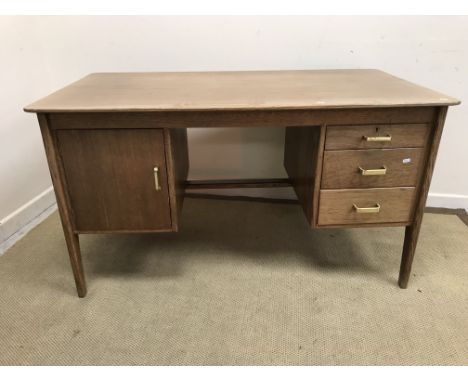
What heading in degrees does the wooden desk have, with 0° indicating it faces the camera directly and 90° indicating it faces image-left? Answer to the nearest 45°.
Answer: approximately 0°
